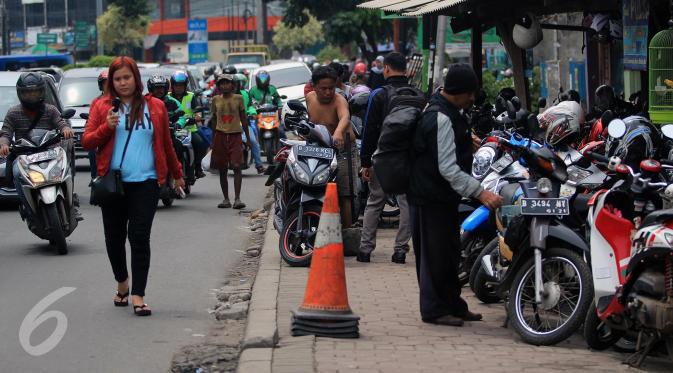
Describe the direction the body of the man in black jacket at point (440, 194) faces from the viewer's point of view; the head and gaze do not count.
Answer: to the viewer's right

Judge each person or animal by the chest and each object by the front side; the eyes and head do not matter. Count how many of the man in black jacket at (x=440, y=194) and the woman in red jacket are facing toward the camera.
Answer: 1

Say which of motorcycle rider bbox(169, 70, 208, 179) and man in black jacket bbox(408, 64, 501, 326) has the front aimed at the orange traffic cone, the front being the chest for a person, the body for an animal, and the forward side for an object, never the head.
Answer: the motorcycle rider

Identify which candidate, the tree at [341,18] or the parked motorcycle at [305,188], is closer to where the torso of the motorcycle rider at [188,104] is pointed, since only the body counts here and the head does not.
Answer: the parked motorcycle
